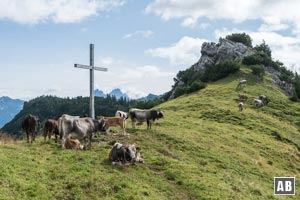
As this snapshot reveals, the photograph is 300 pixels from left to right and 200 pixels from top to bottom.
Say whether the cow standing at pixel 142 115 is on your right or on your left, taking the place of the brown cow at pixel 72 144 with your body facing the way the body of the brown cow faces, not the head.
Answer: on your left

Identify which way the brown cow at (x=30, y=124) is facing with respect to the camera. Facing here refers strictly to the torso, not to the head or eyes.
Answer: away from the camera

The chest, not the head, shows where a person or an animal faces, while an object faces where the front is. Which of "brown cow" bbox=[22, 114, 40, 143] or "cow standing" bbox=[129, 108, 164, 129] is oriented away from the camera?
the brown cow

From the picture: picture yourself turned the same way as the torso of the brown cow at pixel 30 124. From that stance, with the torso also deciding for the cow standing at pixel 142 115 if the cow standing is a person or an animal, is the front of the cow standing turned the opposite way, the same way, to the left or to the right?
to the right

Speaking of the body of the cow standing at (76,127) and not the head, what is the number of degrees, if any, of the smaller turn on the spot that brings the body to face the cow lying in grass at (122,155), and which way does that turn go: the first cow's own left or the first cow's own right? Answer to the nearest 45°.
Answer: approximately 45° to the first cow's own right

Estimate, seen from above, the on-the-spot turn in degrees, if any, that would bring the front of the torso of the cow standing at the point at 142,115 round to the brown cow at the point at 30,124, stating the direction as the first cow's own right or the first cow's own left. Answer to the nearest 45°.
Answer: approximately 135° to the first cow's own right

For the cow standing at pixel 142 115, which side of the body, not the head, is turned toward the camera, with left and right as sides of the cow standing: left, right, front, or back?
right

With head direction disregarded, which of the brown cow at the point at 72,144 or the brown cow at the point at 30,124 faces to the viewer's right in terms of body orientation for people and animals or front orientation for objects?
the brown cow at the point at 72,144

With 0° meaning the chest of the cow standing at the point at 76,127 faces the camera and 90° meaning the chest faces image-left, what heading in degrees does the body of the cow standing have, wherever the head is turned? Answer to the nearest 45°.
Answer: approximately 270°

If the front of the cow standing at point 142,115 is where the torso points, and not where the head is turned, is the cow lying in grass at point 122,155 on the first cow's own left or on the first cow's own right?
on the first cow's own right

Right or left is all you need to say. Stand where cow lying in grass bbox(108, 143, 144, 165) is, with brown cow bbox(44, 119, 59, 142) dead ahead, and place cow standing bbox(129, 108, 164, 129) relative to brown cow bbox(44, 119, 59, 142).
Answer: right
